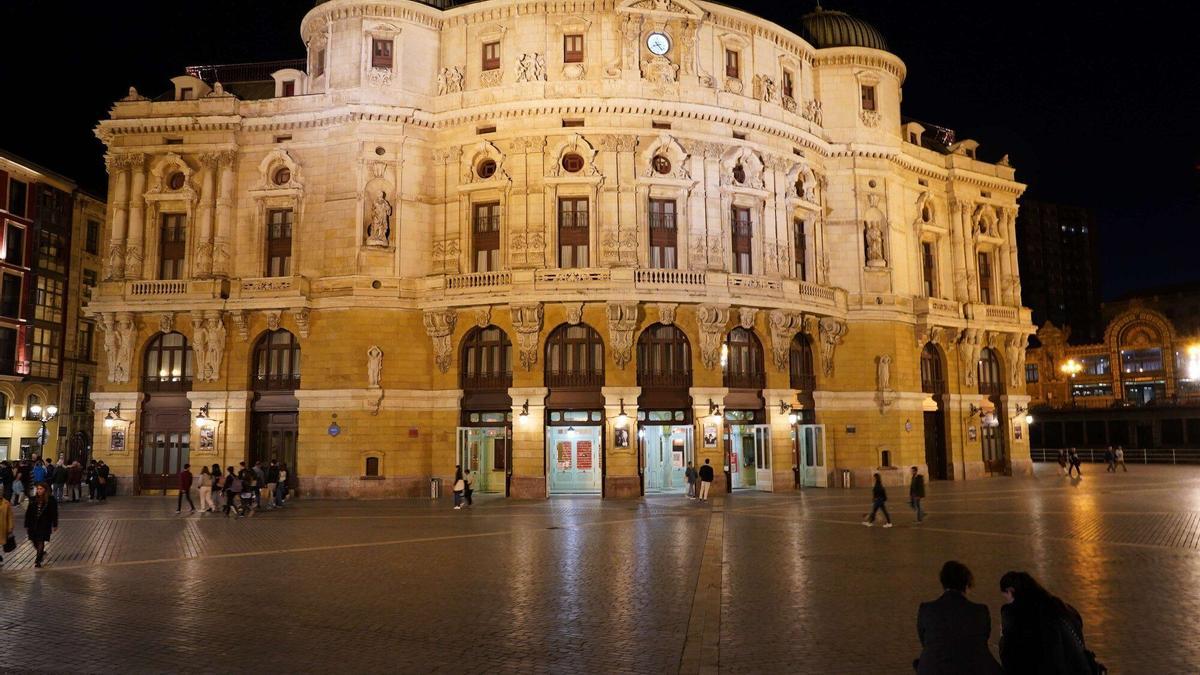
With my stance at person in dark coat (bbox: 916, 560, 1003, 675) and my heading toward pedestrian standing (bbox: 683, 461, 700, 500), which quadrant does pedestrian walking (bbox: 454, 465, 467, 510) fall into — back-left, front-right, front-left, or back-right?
front-left

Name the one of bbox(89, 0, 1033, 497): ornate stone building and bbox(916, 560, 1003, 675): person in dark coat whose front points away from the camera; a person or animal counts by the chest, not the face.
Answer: the person in dark coat

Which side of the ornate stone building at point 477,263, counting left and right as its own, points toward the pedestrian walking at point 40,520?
front

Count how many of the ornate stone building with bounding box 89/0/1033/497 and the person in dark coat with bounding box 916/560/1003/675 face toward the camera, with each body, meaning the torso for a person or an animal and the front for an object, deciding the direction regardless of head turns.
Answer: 1

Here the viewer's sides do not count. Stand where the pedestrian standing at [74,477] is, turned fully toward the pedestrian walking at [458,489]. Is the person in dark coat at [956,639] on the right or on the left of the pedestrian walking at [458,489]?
right

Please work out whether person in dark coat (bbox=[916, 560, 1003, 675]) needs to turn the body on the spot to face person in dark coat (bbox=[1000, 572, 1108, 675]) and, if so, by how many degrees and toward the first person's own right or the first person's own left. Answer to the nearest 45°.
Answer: approximately 90° to the first person's own right

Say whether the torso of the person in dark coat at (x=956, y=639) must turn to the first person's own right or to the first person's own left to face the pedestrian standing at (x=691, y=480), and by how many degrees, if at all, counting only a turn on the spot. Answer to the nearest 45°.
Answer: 0° — they already face them

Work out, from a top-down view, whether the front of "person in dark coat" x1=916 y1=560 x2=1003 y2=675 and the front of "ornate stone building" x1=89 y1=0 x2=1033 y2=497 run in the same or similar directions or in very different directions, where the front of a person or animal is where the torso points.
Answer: very different directions

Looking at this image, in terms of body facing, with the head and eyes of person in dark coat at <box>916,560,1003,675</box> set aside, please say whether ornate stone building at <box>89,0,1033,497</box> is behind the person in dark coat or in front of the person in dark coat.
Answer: in front

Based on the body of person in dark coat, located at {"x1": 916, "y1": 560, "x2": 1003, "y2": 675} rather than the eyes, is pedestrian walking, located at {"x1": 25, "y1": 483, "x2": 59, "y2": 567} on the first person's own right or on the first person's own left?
on the first person's own left

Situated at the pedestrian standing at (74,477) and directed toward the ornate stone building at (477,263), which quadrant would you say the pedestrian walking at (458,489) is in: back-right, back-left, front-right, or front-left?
front-right

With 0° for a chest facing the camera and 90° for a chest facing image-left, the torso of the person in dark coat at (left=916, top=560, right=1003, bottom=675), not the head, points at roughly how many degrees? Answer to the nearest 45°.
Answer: approximately 180°

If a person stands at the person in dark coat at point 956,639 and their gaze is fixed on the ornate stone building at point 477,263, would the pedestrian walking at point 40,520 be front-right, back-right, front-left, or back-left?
front-left

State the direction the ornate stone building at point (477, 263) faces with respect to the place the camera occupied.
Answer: facing the viewer

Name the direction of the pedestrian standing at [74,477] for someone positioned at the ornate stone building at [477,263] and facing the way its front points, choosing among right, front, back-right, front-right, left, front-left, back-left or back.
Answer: right

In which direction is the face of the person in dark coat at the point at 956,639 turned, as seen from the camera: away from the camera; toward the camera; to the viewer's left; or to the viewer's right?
away from the camera
